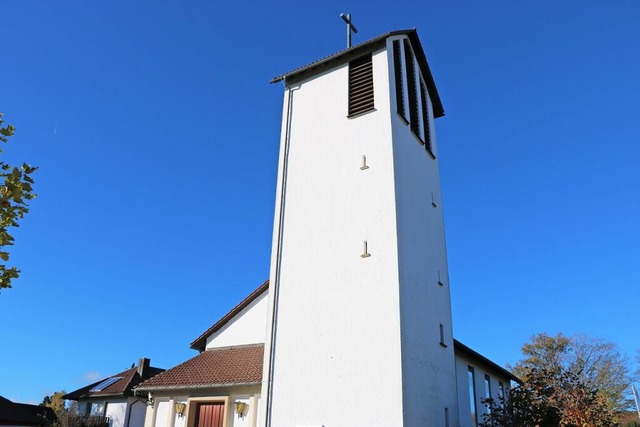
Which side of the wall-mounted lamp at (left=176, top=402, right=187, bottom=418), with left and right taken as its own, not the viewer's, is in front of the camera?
front

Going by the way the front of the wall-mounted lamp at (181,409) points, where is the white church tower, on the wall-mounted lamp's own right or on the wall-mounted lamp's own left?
on the wall-mounted lamp's own left

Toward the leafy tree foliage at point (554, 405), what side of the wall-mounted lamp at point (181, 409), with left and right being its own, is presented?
left

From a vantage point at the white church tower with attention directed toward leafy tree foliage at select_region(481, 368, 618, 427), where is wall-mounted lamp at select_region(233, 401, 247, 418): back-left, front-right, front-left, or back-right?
back-left

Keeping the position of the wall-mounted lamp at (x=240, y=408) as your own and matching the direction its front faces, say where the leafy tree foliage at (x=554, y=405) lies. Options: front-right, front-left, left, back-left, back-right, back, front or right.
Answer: left

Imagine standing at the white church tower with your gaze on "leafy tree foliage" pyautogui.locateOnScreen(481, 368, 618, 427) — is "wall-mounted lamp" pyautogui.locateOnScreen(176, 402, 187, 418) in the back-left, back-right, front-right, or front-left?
back-left
